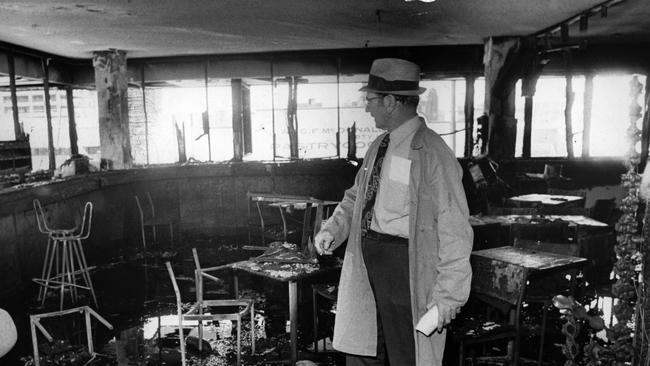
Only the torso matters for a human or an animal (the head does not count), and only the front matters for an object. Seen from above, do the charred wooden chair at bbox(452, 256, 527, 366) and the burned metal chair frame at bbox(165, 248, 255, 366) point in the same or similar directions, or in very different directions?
very different directions

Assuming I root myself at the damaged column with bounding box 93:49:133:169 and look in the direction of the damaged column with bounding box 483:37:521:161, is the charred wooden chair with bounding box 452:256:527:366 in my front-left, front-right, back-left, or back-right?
front-right

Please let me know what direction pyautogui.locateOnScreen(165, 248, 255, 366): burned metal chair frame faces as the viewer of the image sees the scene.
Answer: facing to the right of the viewer

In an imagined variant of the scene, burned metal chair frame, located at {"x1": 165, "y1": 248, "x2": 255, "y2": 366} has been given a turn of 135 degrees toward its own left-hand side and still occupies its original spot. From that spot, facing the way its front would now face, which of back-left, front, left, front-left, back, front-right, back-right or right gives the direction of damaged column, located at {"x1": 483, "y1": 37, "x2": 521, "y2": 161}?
right

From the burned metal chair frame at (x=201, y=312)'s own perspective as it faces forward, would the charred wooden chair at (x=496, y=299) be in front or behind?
in front

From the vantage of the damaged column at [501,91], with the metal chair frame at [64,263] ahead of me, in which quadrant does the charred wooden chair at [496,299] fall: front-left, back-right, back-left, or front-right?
front-left

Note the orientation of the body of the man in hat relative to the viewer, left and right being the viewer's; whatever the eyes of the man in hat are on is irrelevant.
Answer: facing the viewer and to the left of the viewer

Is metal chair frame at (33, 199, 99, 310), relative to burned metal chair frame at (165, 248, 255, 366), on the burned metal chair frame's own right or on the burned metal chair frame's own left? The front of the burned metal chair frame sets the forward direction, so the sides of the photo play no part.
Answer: on the burned metal chair frame's own left

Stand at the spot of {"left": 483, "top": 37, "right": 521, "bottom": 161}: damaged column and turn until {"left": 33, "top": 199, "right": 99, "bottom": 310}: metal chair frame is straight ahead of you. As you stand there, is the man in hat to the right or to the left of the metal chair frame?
left

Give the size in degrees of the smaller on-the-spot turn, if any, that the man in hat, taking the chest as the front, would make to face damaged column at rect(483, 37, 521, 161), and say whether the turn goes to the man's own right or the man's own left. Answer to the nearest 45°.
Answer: approximately 135° to the man's own right

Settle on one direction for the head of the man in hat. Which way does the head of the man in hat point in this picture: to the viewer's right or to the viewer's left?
to the viewer's left
